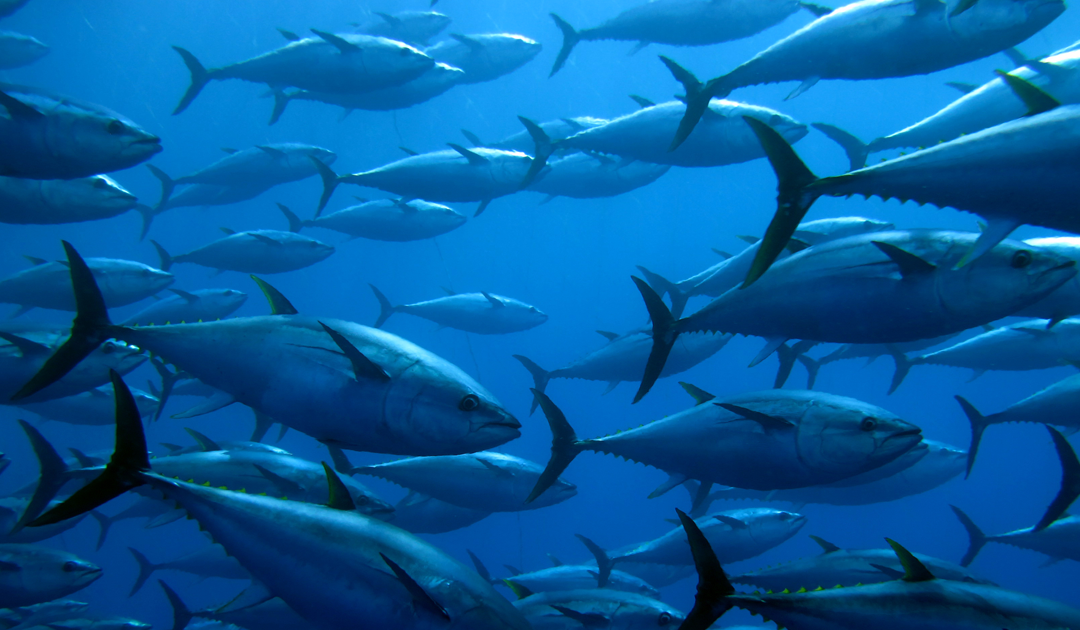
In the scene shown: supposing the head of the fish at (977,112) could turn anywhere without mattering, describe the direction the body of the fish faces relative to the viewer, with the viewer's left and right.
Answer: facing to the right of the viewer

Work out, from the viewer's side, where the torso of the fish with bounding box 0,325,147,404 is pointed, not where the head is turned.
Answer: to the viewer's right

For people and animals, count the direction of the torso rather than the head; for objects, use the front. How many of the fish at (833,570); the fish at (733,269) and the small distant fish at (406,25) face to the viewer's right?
3

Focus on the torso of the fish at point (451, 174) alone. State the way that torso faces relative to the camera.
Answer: to the viewer's right

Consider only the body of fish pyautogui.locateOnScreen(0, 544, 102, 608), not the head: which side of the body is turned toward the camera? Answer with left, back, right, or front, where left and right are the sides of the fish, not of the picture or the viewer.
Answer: right

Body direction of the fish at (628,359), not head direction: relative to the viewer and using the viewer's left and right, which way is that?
facing to the right of the viewer

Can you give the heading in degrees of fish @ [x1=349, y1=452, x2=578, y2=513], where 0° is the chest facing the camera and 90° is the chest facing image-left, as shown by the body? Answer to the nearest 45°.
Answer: approximately 270°

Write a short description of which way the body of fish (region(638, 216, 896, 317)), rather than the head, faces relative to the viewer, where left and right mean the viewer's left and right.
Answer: facing to the right of the viewer

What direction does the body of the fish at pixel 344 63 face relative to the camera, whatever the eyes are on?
to the viewer's right
